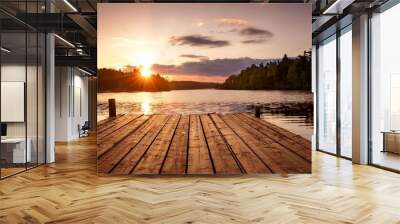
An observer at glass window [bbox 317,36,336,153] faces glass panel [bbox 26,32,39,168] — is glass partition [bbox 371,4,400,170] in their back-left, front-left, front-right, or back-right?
front-left

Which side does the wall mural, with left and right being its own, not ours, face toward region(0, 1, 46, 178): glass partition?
right

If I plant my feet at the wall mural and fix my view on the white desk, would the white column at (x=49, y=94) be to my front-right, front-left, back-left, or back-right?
front-right

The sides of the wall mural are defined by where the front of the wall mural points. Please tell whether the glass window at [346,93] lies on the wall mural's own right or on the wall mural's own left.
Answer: on the wall mural's own left

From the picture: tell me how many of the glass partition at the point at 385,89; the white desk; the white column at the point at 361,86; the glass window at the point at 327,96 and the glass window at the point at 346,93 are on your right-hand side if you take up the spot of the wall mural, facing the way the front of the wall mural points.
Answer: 1

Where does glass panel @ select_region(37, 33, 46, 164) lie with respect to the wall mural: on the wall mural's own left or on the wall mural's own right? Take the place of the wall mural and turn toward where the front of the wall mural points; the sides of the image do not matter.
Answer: on the wall mural's own right

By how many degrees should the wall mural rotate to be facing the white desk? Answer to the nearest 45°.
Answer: approximately 90° to its right

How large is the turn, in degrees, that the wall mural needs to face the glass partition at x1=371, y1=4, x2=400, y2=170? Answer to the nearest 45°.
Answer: approximately 90° to its left

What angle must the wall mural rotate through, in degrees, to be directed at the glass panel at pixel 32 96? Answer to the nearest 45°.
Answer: approximately 90° to its right

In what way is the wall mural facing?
toward the camera

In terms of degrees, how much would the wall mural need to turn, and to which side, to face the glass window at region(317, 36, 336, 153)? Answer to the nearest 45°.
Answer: approximately 135° to its left
